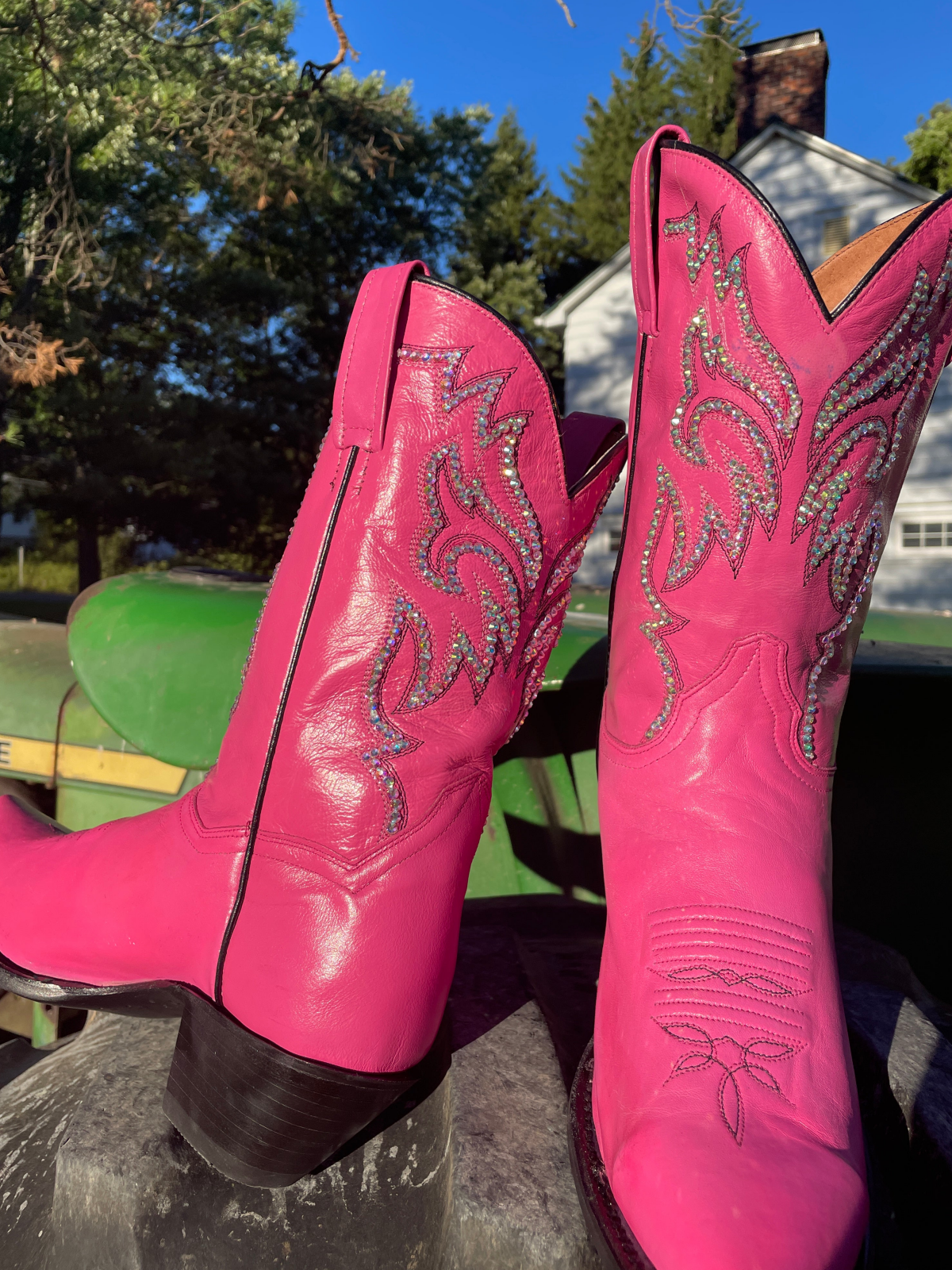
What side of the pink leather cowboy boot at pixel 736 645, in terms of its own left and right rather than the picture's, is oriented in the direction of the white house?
back

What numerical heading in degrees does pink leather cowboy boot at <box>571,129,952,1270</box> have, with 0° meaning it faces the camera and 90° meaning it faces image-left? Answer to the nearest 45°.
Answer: approximately 0°

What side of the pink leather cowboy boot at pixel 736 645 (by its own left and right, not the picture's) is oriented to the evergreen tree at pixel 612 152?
back

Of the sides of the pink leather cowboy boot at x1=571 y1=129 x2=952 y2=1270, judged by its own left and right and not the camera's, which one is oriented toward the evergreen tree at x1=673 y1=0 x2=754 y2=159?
back
